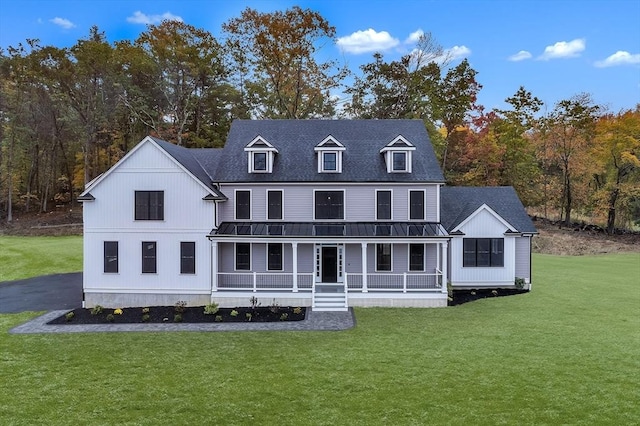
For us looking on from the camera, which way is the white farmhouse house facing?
facing the viewer

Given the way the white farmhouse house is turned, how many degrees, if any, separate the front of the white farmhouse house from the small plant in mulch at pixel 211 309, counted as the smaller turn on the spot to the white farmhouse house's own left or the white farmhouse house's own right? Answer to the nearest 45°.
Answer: approximately 45° to the white farmhouse house's own right
